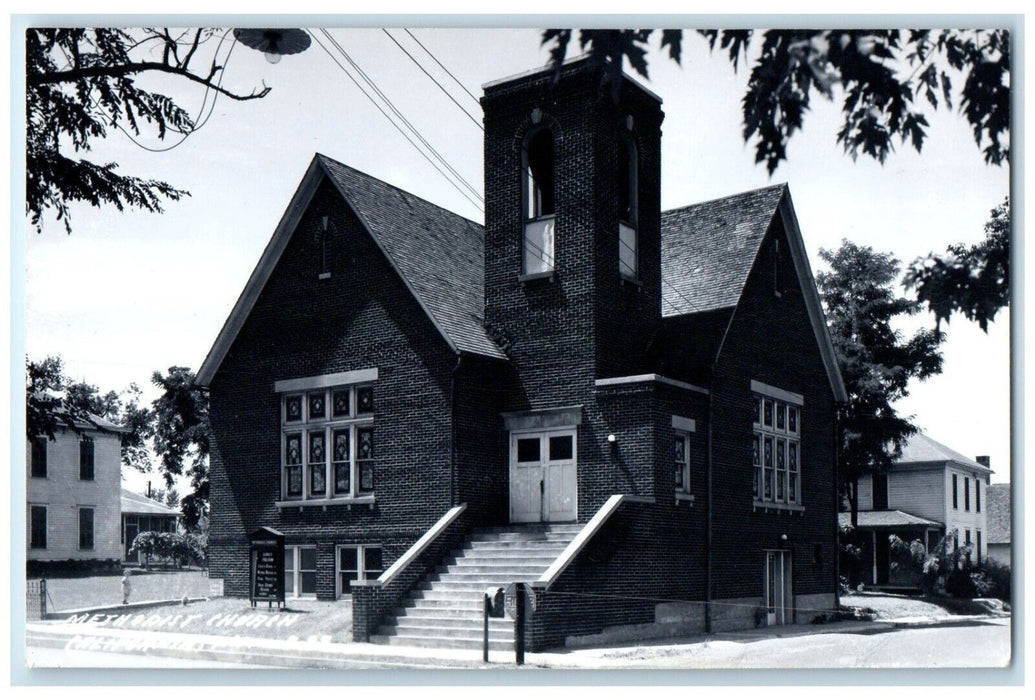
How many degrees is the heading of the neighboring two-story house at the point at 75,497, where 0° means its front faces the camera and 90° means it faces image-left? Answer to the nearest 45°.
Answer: approximately 0°

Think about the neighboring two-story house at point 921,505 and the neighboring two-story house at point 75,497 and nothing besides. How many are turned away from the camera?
0

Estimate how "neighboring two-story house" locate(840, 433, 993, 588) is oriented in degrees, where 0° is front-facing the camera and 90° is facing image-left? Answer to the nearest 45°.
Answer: approximately 45°

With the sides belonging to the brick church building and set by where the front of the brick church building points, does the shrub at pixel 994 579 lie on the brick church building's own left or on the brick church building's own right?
on the brick church building's own left

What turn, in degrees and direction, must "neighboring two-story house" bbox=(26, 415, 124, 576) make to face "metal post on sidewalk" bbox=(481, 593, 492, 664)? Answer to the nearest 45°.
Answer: approximately 90° to its left

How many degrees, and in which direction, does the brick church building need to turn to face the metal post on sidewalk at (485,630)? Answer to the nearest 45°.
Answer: approximately 45° to its left

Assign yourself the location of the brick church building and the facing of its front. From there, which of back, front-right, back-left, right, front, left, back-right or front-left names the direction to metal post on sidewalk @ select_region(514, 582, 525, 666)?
front-left
